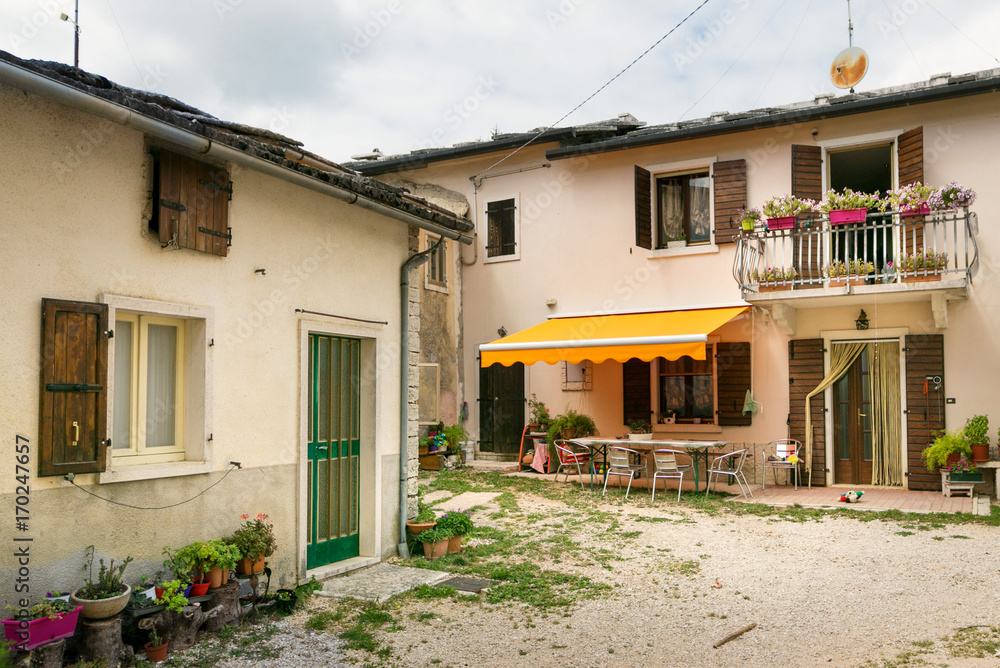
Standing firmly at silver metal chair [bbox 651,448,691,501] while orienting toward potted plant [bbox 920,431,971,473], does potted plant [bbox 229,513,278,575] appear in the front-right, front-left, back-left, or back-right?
back-right

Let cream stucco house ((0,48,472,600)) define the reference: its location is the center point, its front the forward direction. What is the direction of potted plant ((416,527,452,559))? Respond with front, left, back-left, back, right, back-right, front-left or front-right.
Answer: left

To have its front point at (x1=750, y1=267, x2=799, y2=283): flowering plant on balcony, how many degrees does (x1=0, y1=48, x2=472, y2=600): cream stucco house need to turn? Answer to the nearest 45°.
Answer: approximately 90° to its left

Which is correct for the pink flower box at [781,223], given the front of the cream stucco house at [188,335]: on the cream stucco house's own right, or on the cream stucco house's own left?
on the cream stucco house's own left

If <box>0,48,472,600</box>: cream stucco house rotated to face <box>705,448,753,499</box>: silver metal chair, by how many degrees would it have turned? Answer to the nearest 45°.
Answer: approximately 90° to its left

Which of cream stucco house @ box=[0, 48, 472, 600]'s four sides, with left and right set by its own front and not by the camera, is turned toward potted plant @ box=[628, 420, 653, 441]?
left

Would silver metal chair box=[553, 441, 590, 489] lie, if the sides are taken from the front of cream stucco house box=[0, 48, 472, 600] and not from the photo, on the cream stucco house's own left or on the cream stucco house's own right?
on the cream stucco house's own left
